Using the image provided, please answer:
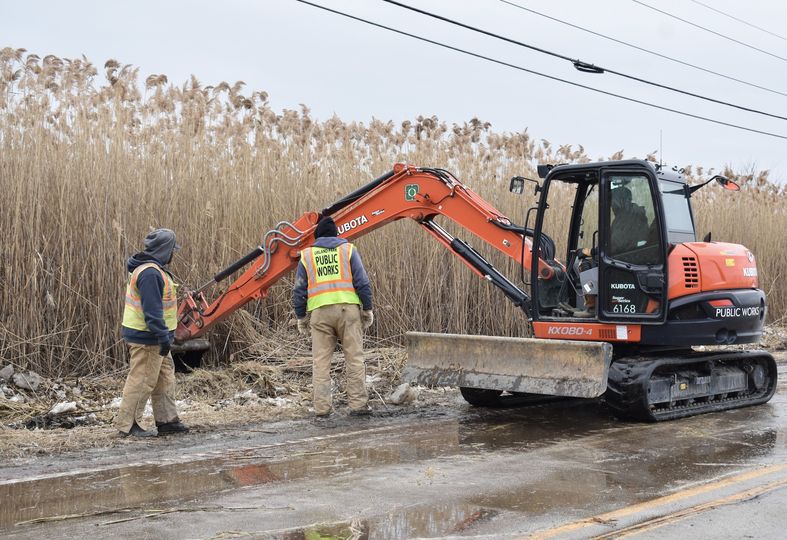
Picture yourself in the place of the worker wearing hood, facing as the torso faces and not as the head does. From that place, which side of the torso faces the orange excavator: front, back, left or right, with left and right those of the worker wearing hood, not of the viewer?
front

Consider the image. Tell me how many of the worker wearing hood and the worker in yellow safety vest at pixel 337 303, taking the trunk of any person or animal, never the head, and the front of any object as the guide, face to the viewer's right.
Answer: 1

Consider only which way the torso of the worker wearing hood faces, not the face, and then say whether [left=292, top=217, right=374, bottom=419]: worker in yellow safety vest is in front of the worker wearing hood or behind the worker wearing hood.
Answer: in front

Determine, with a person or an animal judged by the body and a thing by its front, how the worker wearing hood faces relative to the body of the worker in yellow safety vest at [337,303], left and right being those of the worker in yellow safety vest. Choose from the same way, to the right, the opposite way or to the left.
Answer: to the right

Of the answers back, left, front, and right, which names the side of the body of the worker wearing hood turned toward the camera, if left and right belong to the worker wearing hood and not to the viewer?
right

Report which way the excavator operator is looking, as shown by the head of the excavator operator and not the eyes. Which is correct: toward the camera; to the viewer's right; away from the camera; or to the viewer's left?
to the viewer's left

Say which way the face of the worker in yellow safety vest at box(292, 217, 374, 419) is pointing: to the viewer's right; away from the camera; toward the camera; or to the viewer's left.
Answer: away from the camera

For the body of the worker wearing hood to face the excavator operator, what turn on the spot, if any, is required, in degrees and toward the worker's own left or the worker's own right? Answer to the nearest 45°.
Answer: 0° — they already face them

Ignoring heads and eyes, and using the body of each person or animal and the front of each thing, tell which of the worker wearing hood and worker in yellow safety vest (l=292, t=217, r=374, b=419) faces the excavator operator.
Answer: the worker wearing hood

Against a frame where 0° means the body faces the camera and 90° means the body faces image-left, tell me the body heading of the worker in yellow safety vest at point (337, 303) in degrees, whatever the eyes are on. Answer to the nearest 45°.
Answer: approximately 180°

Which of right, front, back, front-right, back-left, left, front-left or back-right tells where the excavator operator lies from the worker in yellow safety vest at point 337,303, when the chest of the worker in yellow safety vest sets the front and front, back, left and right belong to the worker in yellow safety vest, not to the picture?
right

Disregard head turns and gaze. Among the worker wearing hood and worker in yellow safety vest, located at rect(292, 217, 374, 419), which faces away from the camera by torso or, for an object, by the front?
the worker in yellow safety vest
